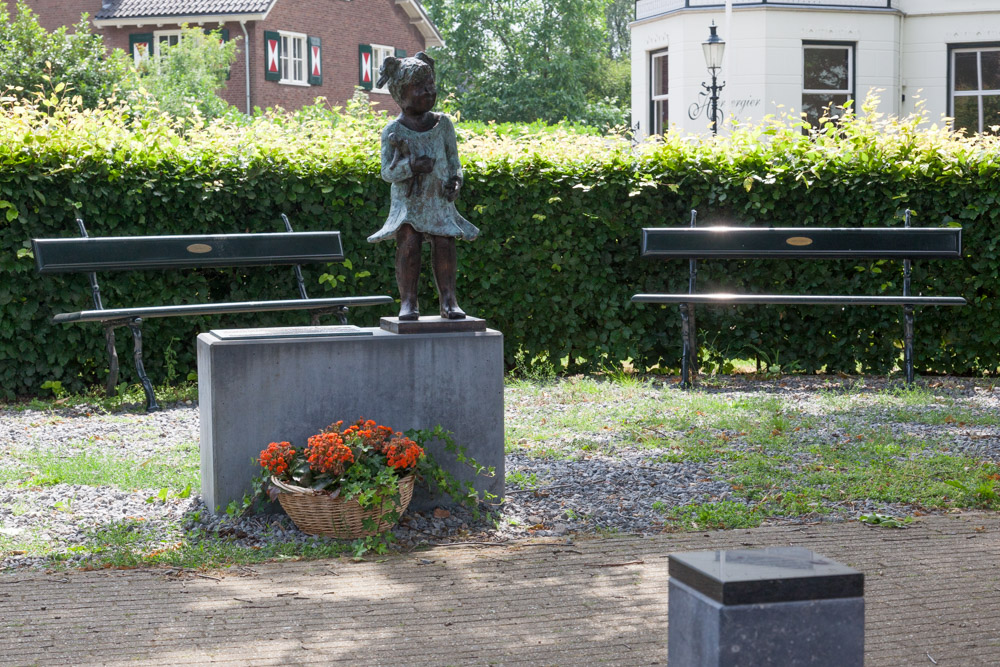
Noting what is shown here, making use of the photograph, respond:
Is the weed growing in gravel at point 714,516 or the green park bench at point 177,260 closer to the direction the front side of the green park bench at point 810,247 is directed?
the weed growing in gravel

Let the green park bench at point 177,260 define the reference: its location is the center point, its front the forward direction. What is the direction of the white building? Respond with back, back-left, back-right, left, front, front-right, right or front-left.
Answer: left

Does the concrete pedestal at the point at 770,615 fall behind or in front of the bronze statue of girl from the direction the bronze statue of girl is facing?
in front

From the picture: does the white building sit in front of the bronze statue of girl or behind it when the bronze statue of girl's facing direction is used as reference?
behind

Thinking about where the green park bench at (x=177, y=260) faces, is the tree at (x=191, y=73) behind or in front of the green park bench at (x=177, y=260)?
behind

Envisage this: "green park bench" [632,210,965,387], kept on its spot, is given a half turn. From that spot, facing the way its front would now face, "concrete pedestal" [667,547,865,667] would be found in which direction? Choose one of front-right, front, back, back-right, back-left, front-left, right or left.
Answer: back

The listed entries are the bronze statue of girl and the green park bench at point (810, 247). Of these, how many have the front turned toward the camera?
2

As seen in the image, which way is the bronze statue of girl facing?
toward the camera

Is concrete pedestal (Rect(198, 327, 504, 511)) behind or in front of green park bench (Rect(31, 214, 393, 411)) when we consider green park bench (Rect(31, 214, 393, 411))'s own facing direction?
in front

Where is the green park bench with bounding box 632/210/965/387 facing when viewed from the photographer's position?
facing the viewer

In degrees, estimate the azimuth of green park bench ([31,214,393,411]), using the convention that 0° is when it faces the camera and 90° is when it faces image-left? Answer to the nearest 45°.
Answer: approximately 315°

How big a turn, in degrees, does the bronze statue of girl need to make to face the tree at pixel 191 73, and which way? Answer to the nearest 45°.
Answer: approximately 180°
